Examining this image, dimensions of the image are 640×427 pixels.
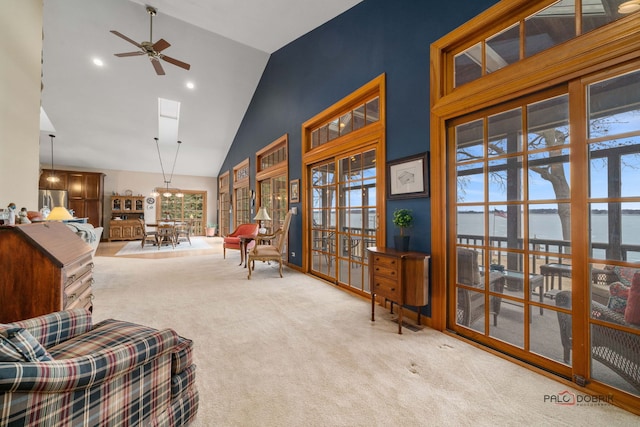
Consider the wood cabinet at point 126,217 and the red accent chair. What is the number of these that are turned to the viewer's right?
0

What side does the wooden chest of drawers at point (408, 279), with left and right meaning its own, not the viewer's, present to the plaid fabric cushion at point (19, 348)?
front

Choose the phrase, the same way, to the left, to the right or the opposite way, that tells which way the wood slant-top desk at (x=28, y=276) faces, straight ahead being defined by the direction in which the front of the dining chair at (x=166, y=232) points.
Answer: to the right

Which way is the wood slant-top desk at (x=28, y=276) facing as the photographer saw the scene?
facing to the right of the viewer

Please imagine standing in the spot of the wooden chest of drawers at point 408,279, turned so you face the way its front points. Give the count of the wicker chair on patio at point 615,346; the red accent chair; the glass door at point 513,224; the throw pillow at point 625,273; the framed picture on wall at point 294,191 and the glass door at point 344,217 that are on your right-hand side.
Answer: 3

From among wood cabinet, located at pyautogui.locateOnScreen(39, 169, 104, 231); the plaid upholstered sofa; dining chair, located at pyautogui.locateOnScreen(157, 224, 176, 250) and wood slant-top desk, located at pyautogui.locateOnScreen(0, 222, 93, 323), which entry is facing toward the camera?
wood cabinet, located at pyautogui.locateOnScreen(39, 169, 104, 231)

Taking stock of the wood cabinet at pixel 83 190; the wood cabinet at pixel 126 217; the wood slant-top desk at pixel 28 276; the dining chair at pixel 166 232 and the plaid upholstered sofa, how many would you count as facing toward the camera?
2

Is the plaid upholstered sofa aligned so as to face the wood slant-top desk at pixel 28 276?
no

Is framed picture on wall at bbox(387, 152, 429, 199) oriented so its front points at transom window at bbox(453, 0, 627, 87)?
no

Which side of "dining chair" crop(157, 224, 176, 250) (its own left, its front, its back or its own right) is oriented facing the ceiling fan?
back

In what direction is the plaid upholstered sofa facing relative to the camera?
to the viewer's right

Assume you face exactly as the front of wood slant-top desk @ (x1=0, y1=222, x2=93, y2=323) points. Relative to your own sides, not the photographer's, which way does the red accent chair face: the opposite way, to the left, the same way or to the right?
the opposite way

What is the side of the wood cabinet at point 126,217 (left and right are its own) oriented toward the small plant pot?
front

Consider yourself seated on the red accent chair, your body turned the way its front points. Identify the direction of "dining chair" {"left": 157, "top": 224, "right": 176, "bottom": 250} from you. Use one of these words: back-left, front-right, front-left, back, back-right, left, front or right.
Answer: right

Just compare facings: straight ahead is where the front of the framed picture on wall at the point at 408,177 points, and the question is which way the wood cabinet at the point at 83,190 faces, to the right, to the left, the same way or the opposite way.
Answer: to the left

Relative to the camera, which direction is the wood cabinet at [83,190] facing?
toward the camera

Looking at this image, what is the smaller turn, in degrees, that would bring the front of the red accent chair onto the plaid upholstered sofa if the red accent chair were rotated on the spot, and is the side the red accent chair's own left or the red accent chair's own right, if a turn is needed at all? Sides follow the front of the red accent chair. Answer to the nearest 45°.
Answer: approximately 45° to the red accent chair's own left

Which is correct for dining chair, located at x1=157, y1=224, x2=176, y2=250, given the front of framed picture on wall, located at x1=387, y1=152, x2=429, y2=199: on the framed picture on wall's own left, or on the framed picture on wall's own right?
on the framed picture on wall's own right

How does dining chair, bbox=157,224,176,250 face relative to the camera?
away from the camera

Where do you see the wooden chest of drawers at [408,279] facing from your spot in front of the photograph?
facing the viewer and to the left of the viewer

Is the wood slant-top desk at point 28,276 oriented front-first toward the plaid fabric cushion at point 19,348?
no
